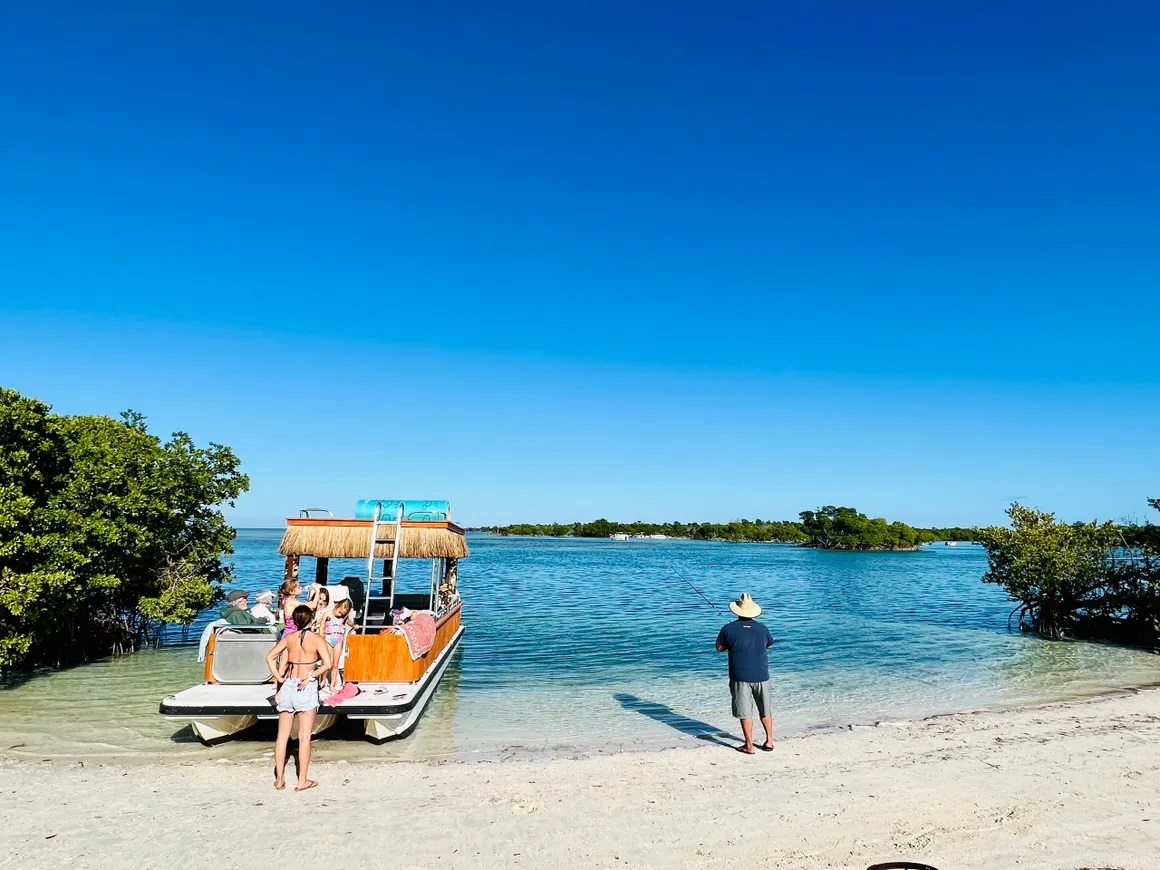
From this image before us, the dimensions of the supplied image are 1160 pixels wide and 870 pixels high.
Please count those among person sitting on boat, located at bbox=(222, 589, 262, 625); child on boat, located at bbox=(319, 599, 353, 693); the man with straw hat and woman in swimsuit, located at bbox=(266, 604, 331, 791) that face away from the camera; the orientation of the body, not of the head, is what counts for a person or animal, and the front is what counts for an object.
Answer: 2

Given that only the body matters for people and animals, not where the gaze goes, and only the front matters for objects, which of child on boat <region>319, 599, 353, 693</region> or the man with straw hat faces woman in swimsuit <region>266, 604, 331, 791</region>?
the child on boat

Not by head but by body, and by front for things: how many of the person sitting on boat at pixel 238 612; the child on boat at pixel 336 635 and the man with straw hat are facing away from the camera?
1

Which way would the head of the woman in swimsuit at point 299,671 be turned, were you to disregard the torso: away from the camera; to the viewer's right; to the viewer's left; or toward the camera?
away from the camera

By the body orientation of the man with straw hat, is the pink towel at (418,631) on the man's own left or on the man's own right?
on the man's own left

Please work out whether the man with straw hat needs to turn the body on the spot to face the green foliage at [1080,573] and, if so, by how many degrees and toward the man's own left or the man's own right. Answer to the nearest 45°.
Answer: approximately 45° to the man's own right

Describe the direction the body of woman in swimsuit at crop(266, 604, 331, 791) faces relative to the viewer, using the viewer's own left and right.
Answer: facing away from the viewer

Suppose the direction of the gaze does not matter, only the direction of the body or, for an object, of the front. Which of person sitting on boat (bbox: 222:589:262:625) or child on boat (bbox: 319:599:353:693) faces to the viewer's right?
the person sitting on boat

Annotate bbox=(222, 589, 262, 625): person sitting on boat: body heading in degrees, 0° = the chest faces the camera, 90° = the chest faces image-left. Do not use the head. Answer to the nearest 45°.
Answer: approximately 270°

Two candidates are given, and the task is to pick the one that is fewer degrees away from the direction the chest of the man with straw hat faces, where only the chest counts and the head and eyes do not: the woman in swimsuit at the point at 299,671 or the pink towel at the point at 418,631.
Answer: the pink towel

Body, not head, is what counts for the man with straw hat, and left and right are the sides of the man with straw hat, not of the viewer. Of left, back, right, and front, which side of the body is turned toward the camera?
back

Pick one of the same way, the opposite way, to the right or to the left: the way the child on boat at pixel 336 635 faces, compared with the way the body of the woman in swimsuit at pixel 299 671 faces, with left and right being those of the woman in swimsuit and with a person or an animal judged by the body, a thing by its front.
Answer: the opposite way

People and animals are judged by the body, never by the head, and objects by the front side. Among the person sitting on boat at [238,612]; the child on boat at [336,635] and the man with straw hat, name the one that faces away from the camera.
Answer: the man with straw hat

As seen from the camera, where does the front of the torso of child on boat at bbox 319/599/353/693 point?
toward the camera

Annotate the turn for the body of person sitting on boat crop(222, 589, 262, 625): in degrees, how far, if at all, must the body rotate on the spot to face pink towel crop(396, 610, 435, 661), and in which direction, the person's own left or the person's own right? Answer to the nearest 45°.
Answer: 0° — they already face it

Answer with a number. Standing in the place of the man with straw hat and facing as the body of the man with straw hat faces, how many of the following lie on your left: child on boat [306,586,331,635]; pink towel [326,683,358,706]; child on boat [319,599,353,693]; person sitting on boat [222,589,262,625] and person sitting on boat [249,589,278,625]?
5
